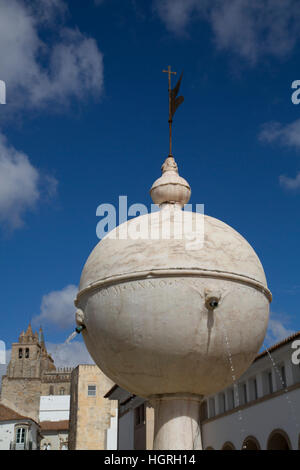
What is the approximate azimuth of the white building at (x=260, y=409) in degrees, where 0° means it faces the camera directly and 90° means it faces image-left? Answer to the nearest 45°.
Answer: approximately 45°
